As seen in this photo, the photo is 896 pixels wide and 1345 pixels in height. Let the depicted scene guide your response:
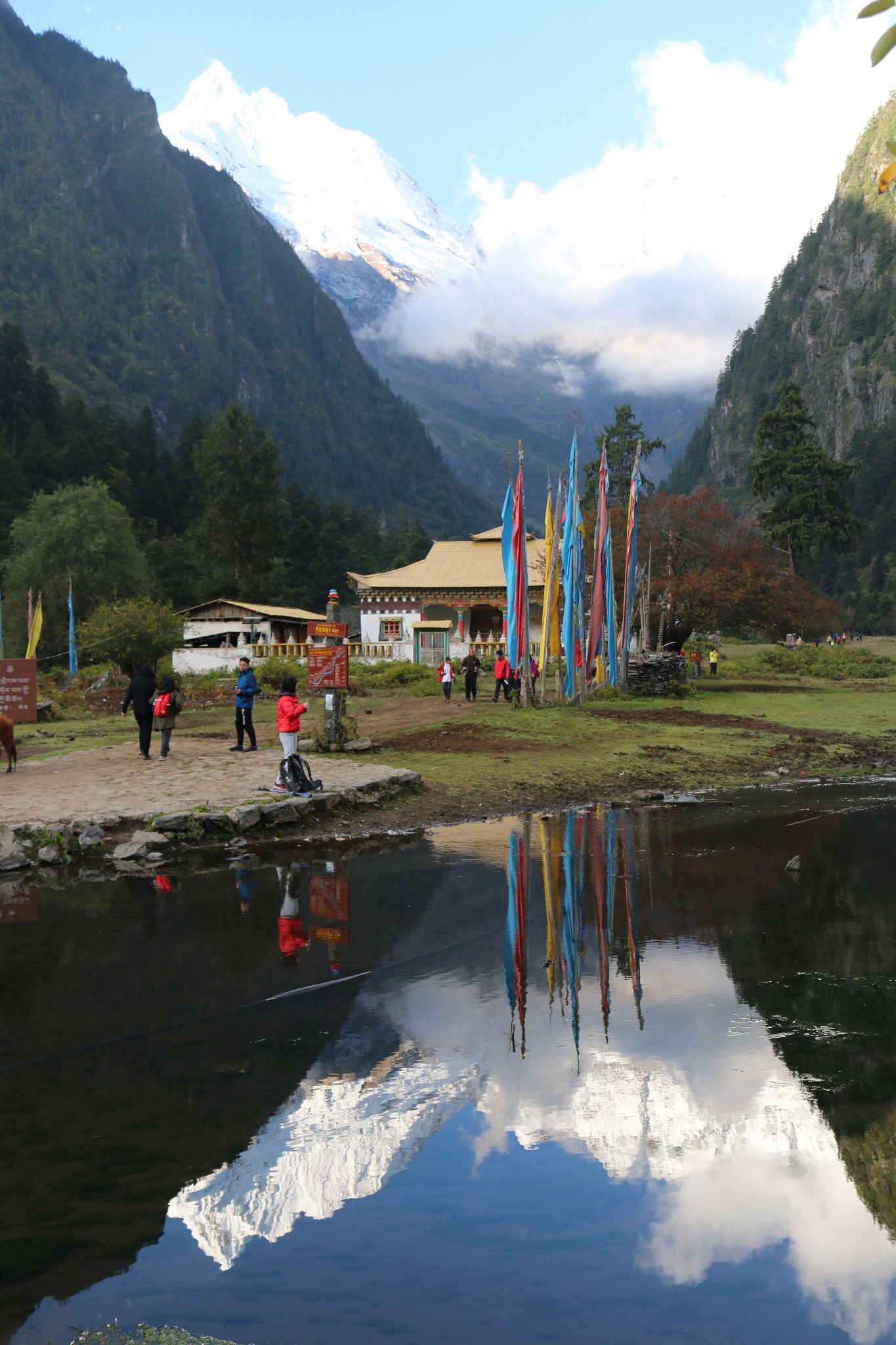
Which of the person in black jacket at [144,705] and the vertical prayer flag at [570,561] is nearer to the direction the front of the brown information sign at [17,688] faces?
the person in black jacket

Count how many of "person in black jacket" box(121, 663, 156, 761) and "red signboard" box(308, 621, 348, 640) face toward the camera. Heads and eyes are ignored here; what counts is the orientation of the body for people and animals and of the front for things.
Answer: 1

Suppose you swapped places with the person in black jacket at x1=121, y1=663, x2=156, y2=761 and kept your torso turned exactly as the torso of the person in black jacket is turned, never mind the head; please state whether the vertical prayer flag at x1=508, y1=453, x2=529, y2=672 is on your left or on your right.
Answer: on your right

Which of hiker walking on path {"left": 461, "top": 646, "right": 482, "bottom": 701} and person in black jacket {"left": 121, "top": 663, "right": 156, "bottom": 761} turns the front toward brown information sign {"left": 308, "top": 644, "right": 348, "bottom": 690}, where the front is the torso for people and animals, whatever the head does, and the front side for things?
the hiker walking on path

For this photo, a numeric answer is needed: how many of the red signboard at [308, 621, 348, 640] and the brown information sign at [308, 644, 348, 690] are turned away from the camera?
0

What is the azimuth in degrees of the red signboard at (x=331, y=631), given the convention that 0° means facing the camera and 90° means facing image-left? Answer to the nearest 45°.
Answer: approximately 0°

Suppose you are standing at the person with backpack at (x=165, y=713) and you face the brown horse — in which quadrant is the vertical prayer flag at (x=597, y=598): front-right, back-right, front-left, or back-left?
back-right

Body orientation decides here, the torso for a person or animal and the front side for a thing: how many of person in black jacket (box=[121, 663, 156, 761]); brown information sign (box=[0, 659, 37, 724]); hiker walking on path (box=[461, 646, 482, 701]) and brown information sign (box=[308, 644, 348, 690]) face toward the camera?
3

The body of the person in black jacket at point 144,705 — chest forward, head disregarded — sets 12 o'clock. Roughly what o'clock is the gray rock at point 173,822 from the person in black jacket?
The gray rock is roughly at 6 o'clock from the person in black jacket.

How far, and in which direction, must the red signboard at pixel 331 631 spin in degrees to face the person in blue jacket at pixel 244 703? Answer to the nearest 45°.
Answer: approximately 135° to its right

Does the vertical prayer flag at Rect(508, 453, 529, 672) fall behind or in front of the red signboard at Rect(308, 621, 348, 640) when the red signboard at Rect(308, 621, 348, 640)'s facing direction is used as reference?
behind

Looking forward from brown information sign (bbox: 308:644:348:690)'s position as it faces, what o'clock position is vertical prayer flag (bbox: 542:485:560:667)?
The vertical prayer flag is roughly at 7 o'clock from the brown information sign.

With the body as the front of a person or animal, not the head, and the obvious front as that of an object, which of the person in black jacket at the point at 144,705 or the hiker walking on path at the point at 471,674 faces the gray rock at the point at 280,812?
the hiker walking on path

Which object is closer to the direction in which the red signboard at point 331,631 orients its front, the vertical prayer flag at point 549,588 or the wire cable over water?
the wire cable over water

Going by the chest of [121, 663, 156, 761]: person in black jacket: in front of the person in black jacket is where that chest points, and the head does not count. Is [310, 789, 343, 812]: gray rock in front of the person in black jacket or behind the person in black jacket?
behind
